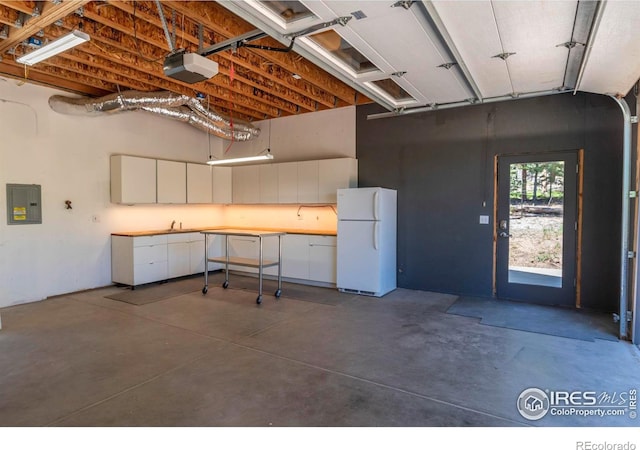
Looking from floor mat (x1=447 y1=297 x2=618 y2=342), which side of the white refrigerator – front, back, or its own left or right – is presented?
left

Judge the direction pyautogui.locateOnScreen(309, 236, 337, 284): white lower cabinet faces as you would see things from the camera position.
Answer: facing the viewer and to the left of the viewer

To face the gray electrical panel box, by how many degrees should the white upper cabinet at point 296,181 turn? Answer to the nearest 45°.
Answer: approximately 45° to its right

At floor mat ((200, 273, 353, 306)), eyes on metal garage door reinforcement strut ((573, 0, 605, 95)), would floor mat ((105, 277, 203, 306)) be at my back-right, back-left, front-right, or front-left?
back-right

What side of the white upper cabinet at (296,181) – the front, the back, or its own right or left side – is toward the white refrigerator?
left

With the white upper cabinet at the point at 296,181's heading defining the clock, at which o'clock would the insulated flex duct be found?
The insulated flex duct is roughly at 1 o'clock from the white upper cabinet.

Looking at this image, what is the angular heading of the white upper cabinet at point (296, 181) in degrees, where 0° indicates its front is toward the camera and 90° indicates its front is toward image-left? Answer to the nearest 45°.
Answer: approximately 45°

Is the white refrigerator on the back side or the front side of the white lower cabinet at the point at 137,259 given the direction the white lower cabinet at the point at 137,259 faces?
on the front side

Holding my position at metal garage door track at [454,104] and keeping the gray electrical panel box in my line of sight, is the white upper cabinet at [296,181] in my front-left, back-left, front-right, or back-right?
front-right

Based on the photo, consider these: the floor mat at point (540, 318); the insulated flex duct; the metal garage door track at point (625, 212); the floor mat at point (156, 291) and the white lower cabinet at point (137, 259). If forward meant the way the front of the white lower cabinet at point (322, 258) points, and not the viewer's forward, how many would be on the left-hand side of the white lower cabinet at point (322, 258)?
2

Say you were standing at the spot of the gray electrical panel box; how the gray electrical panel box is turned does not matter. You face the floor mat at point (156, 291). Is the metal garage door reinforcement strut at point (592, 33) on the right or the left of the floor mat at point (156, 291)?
right

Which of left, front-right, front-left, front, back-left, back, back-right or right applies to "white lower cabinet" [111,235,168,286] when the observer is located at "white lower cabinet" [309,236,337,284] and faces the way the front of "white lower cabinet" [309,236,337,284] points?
front-right

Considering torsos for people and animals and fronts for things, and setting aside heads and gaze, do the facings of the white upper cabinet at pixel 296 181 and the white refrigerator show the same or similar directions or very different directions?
same or similar directions

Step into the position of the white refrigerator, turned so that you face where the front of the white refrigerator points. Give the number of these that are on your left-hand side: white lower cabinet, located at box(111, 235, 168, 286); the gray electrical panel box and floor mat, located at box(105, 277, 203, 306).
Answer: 0

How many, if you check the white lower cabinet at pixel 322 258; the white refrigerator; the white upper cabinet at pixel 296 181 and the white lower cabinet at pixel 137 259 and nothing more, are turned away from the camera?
0

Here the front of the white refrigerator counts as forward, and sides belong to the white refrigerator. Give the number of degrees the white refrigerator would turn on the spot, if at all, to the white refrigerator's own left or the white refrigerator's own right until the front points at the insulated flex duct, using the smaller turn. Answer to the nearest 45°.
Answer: approximately 45° to the white refrigerator's own right

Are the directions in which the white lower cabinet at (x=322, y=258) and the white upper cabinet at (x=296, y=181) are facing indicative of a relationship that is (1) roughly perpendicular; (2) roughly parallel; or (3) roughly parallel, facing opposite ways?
roughly parallel

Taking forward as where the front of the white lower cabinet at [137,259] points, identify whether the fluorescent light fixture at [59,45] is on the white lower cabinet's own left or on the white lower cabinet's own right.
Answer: on the white lower cabinet's own right

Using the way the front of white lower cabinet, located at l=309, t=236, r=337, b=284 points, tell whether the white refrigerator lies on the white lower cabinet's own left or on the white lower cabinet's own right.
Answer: on the white lower cabinet's own left
